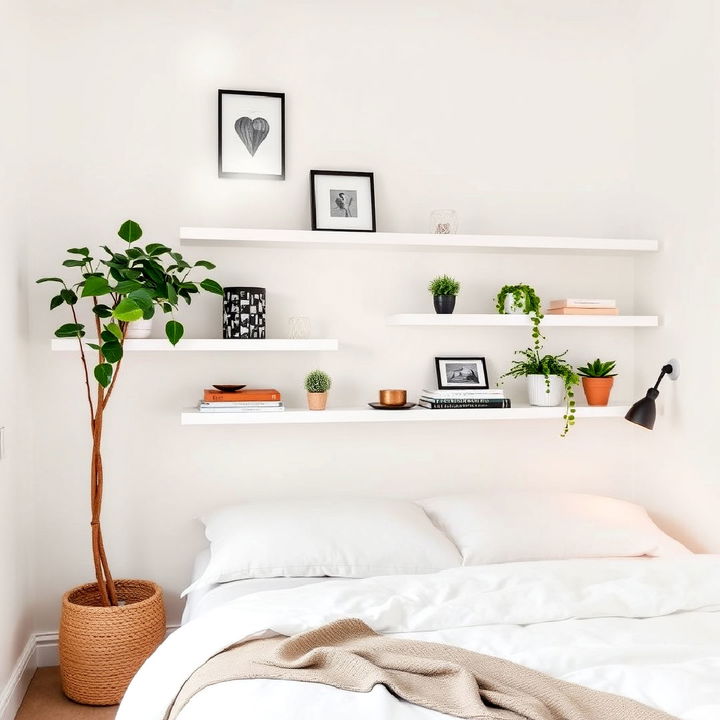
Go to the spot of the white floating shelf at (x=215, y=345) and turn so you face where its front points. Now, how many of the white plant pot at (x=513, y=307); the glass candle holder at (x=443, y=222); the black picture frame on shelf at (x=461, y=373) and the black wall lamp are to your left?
4

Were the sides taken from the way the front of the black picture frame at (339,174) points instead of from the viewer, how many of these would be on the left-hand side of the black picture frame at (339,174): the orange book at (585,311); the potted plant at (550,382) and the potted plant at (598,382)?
3

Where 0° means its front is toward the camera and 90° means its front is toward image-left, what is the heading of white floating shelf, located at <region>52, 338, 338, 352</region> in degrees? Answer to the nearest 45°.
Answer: approximately 0°

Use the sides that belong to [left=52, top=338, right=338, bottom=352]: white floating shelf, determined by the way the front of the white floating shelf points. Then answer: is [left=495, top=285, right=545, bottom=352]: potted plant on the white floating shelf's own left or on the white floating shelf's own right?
on the white floating shelf's own left

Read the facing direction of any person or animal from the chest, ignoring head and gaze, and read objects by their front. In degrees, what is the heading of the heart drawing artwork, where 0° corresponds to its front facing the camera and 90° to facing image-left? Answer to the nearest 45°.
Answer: approximately 0°

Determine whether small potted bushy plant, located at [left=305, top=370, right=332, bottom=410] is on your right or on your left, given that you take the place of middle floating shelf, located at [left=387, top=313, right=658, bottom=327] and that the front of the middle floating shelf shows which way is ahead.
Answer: on your right

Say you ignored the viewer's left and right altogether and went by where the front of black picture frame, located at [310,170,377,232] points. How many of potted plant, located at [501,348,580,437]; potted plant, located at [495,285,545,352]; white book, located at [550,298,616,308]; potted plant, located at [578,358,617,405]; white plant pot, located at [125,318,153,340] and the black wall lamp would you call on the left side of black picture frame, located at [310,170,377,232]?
5

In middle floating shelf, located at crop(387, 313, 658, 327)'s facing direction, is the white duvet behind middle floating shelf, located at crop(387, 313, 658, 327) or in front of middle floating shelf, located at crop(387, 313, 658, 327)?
in front
